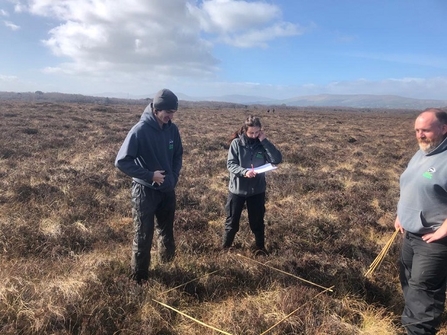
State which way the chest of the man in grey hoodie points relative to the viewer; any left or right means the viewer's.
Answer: facing the viewer and to the left of the viewer
